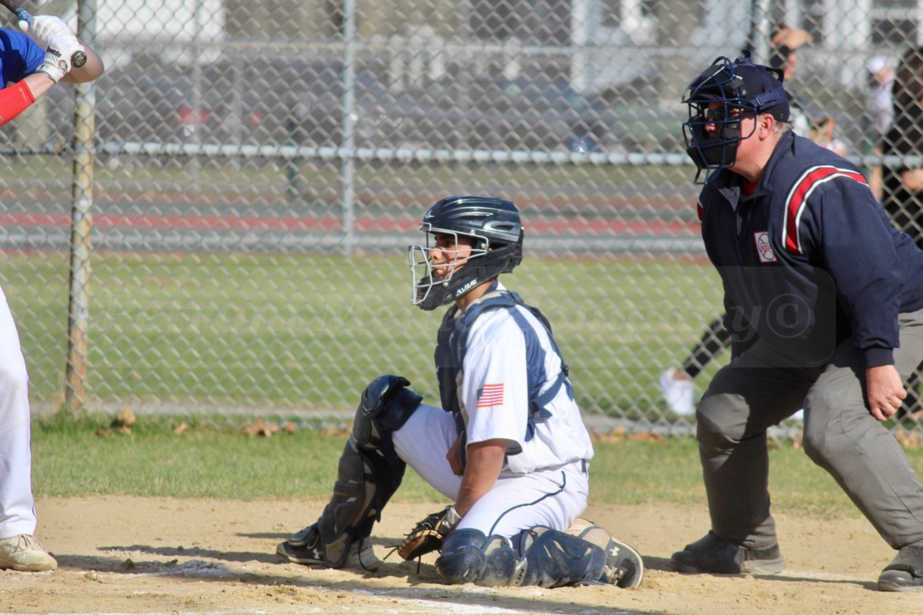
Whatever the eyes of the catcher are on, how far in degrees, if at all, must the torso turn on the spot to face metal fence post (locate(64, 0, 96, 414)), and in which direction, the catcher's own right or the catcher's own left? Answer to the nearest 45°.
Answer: approximately 45° to the catcher's own right

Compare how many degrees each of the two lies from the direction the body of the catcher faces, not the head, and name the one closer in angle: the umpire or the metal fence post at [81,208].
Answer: the metal fence post

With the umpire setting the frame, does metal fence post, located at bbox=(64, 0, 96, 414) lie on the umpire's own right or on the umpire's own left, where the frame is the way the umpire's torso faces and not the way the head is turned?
on the umpire's own right

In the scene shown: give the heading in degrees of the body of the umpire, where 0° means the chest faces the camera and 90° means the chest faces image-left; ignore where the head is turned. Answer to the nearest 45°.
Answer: approximately 45°

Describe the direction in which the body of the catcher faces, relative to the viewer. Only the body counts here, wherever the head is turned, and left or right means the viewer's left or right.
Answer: facing to the left of the viewer

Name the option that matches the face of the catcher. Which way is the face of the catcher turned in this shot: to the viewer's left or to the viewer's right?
to the viewer's left

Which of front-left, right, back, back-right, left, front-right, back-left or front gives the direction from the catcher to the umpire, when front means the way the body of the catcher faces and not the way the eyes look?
back

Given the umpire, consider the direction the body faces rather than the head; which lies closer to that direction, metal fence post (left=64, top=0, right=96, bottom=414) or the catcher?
the catcher
